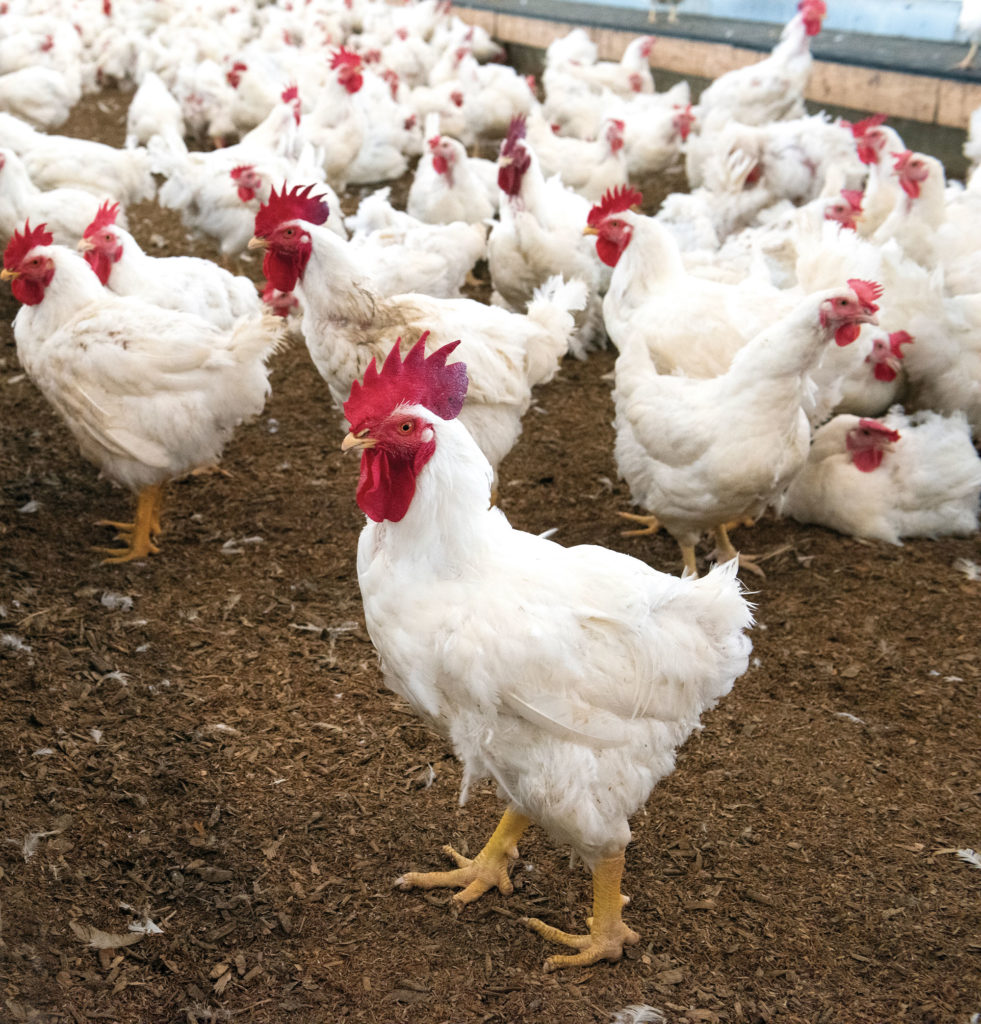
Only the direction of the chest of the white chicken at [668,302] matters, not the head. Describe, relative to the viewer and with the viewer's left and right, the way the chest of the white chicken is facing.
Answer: facing to the left of the viewer

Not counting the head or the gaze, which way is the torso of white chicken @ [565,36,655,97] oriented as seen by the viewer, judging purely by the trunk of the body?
to the viewer's right

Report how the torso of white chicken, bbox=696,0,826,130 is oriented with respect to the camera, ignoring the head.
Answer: to the viewer's right

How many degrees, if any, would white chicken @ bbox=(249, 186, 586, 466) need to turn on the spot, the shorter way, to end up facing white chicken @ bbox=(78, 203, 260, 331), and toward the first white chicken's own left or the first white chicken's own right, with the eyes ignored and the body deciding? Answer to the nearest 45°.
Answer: approximately 45° to the first white chicken's own right

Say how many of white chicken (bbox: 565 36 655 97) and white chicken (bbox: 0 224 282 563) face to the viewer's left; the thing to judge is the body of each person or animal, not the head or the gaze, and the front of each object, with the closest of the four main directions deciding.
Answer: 1

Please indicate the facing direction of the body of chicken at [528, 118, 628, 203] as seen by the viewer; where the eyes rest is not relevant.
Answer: to the viewer's right

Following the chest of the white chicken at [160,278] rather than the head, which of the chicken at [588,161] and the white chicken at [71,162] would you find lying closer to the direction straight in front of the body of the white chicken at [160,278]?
the white chicken

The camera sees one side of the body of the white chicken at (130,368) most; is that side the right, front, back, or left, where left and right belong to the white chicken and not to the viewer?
left

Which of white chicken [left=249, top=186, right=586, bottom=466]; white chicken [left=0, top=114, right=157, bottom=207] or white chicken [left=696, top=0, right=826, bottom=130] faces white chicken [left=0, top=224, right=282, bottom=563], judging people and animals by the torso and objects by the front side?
white chicken [left=249, top=186, right=586, bottom=466]

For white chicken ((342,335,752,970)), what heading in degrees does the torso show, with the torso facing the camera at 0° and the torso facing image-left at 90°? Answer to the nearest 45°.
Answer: approximately 90°

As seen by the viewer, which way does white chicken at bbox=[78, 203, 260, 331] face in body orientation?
to the viewer's left

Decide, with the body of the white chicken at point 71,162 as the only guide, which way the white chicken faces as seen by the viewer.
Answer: to the viewer's left

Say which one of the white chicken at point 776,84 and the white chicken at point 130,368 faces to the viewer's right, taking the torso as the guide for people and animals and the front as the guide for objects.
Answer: the white chicken at point 776,84

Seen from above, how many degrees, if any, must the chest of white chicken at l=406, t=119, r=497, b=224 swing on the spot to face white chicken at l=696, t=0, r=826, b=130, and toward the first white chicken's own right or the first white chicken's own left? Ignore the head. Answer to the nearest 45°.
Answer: approximately 180°

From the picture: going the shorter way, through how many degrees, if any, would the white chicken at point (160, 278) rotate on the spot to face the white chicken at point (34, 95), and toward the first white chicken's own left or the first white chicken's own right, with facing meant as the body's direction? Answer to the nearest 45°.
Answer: approximately 90° to the first white chicken's own right
